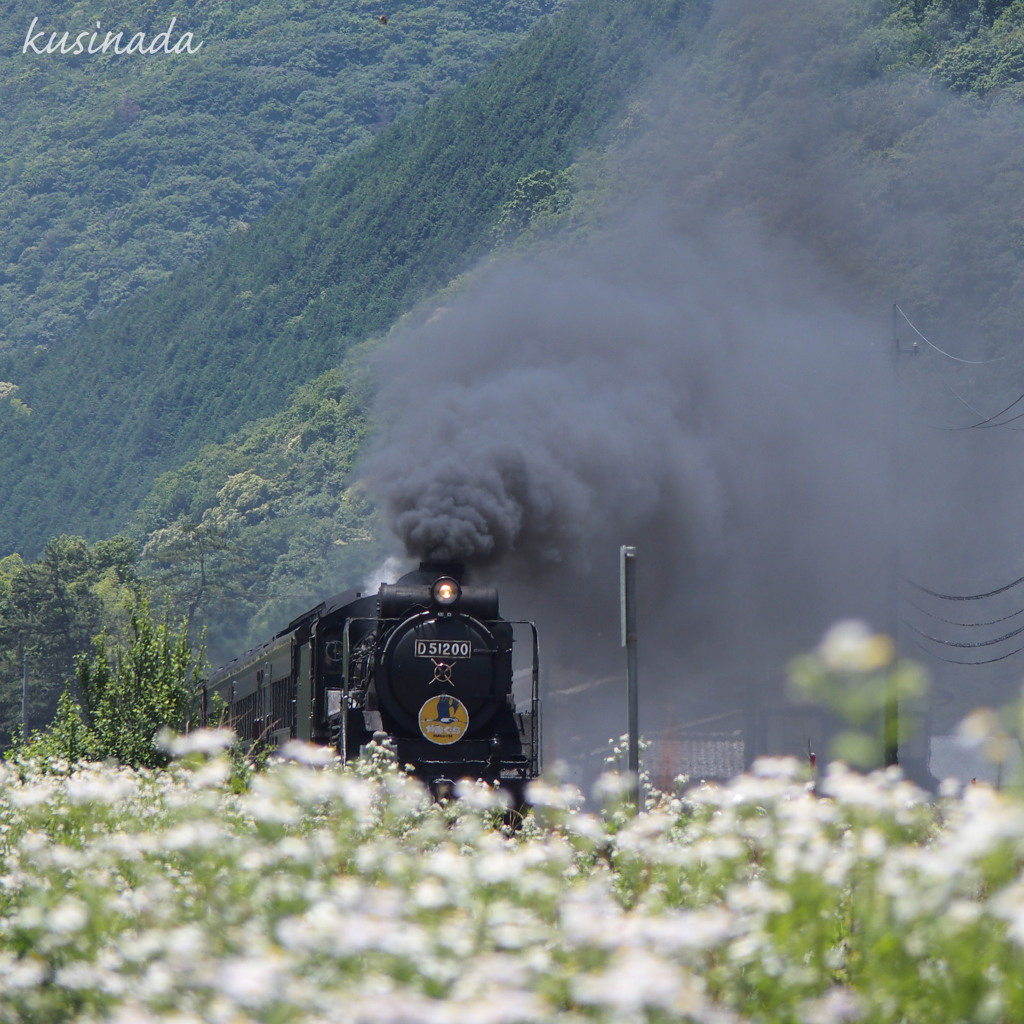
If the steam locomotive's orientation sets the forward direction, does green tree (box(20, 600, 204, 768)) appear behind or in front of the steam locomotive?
behind

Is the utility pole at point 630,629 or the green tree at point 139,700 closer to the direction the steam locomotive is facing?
the utility pole

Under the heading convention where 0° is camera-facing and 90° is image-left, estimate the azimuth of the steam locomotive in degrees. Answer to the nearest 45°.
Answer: approximately 0°

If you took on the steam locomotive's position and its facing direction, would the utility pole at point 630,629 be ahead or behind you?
ahead
